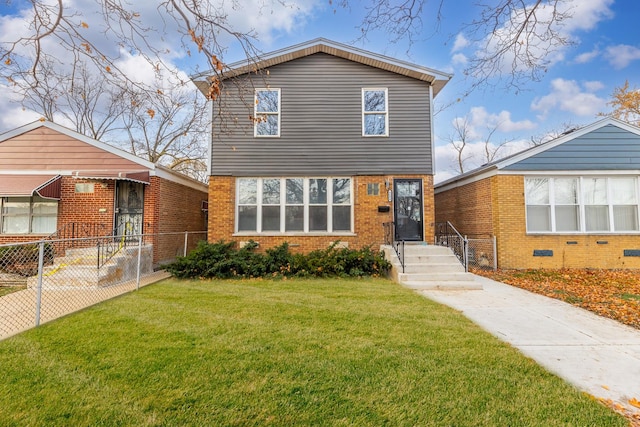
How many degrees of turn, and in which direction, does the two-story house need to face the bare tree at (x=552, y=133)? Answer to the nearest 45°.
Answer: approximately 135° to its left

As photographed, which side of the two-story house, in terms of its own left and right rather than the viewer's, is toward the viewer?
front

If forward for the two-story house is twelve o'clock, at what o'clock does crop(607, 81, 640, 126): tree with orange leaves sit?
The tree with orange leaves is roughly at 8 o'clock from the two-story house.

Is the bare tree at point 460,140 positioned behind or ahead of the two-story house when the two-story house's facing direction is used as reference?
behind

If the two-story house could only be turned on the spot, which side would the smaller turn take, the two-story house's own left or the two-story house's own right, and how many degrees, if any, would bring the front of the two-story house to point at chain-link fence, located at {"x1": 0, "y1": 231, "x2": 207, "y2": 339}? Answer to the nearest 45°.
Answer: approximately 90° to the two-story house's own right

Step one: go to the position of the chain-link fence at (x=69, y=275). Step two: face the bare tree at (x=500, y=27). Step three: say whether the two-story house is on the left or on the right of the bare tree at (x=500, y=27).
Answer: left

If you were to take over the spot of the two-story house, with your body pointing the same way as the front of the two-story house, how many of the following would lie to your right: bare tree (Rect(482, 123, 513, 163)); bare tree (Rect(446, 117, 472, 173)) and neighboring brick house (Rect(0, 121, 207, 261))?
1

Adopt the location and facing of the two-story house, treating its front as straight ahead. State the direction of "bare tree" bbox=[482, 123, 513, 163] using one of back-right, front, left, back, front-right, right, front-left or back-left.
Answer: back-left

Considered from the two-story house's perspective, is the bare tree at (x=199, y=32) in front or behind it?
in front

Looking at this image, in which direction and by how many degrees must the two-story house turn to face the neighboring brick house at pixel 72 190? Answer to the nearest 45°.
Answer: approximately 90° to its right
